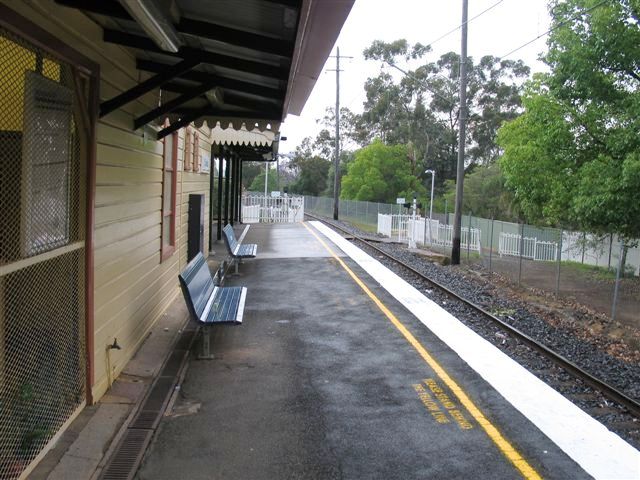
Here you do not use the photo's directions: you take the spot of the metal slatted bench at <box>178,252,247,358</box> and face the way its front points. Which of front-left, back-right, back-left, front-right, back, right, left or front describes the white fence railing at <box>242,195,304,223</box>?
left

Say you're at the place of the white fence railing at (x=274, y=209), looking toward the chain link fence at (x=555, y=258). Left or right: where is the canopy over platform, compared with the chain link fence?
right

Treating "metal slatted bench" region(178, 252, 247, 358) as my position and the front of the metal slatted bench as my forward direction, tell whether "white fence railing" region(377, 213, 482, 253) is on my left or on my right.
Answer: on my left

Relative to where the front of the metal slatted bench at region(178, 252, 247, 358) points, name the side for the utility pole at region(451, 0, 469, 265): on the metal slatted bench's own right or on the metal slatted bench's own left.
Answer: on the metal slatted bench's own left

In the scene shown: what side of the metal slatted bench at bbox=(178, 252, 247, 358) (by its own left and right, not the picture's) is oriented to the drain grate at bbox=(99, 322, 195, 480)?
right

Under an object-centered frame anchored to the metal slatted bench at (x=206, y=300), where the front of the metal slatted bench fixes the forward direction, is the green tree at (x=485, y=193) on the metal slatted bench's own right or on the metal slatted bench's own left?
on the metal slatted bench's own left

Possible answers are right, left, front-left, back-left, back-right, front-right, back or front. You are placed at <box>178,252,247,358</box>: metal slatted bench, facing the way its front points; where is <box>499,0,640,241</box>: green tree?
front-left

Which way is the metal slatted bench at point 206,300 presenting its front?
to the viewer's right

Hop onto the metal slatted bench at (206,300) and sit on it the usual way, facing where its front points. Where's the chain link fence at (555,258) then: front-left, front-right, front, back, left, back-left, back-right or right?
front-left

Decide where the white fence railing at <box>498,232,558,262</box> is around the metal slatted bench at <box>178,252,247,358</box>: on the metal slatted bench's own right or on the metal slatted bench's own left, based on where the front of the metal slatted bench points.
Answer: on the metal slatted bench's own left

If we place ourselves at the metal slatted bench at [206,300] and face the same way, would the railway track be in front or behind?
in front

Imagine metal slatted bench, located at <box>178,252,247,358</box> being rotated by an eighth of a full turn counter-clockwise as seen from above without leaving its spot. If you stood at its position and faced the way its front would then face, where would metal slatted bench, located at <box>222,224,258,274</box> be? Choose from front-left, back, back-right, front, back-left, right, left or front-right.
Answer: front-left

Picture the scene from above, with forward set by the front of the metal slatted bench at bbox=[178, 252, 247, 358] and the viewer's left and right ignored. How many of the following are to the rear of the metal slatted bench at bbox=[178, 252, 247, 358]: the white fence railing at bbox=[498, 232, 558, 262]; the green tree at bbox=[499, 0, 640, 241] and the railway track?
0

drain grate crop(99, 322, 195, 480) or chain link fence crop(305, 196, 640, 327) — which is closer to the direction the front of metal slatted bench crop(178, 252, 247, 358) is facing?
the chain link fence
